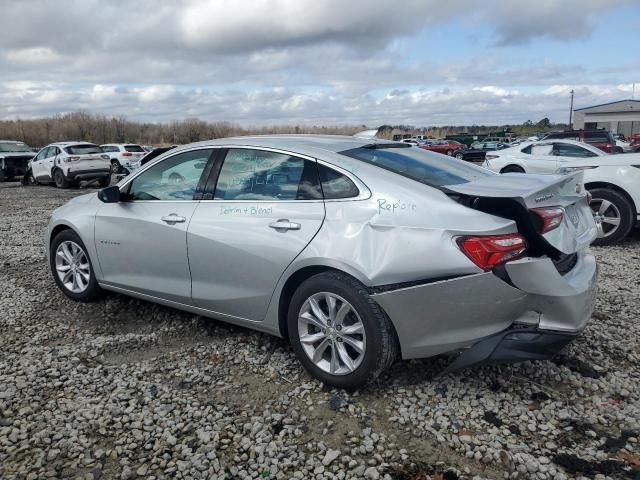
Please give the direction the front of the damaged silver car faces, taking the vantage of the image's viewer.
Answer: facing away from the viewer and to the left of the viewer

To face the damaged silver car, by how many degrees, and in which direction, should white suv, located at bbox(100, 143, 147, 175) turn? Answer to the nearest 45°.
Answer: approximately 135° to its left

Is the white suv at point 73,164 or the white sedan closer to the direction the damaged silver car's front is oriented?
the white suv

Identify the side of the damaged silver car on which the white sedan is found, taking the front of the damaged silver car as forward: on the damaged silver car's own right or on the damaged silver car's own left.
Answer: on the damaged silver car's own right

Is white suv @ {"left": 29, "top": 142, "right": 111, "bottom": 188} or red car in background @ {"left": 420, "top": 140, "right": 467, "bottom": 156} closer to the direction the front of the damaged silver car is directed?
the white suv
